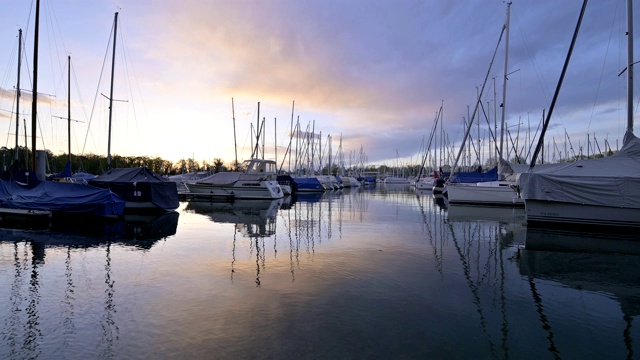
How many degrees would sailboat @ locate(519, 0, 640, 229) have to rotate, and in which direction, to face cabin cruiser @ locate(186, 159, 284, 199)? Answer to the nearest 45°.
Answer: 0° — it already faces it

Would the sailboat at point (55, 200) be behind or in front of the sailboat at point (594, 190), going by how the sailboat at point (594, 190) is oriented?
in front

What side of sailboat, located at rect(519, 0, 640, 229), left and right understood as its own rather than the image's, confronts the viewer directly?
left

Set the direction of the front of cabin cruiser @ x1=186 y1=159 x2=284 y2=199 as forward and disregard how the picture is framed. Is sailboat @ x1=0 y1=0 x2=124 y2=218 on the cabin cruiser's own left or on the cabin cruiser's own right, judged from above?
on the cabin cruiser's own left

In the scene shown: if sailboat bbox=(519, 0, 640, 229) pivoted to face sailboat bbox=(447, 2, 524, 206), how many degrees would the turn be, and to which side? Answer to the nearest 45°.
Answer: approximately 45° to its right

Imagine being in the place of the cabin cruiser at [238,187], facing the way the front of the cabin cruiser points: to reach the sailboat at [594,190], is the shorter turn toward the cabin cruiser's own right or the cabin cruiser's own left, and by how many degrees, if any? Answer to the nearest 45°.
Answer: approximately 180°

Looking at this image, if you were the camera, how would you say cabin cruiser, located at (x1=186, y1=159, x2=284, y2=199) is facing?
facing away from the viewer and to the left of the viewer
